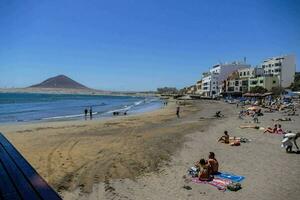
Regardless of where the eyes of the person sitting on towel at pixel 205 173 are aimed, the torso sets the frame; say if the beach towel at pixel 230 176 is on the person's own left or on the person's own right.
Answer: on the person's own right

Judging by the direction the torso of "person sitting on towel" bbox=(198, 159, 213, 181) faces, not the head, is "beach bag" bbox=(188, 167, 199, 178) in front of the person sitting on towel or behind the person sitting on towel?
in front

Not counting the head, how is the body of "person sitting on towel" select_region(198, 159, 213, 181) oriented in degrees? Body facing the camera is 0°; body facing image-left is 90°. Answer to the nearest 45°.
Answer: approximately 135°

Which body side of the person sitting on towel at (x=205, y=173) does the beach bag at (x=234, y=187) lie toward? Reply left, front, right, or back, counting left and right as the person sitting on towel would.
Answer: back

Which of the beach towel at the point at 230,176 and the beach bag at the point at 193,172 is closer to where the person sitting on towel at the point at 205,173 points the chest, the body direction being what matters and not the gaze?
the beach bag
